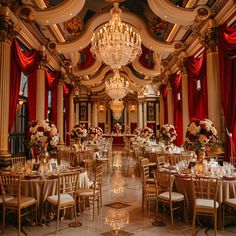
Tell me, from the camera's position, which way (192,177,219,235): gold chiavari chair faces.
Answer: facing away from the viewer

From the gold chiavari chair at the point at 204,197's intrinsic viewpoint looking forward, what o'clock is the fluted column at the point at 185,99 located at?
The fluted column is roughly at 12 o'clock from the gold chiavari chair.

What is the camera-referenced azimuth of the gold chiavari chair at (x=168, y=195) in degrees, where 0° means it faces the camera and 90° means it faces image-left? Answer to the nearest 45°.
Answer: approximately 225°

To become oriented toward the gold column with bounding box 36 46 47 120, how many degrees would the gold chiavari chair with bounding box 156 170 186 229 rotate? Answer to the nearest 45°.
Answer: approximately 90° to its left

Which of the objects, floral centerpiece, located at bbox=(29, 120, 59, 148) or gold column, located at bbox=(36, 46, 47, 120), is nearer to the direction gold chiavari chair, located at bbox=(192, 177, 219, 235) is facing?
the gold column

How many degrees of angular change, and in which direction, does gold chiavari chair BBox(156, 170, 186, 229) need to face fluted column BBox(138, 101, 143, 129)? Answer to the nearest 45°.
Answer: approximately 45° to its left

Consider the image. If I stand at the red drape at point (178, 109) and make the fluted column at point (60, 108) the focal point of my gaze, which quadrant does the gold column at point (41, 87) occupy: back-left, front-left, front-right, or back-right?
front-left

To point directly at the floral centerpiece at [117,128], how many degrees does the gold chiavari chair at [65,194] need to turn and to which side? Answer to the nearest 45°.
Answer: approximately 45° to its right

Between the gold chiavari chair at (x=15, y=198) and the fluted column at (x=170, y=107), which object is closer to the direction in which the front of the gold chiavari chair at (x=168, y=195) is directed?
the fluted column

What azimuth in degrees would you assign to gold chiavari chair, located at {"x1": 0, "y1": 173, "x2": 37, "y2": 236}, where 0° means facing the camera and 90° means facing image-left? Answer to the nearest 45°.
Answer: approximately 225°

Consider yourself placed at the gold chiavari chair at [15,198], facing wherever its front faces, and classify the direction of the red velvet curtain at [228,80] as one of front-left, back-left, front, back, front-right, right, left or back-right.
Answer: front-right

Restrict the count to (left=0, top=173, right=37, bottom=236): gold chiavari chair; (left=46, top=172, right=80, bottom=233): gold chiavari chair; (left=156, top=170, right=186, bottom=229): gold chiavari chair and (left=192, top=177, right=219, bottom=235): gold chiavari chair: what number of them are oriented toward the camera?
0

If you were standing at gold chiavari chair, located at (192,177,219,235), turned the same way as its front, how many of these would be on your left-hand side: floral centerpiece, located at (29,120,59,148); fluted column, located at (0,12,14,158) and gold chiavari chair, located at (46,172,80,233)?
3

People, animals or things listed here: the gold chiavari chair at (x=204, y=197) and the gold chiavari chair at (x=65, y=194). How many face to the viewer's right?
0

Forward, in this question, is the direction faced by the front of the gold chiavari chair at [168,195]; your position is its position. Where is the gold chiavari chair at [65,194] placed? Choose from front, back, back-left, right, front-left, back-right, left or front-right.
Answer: back-left

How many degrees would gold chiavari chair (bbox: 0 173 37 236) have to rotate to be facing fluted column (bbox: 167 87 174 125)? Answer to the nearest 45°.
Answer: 0° — it already faces it

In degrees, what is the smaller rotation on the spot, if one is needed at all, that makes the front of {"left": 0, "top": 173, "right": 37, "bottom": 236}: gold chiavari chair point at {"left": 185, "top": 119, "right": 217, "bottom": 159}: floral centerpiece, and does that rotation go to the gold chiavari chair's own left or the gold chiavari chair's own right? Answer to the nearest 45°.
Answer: approximately 45° to the gold chiavari chair's own right
